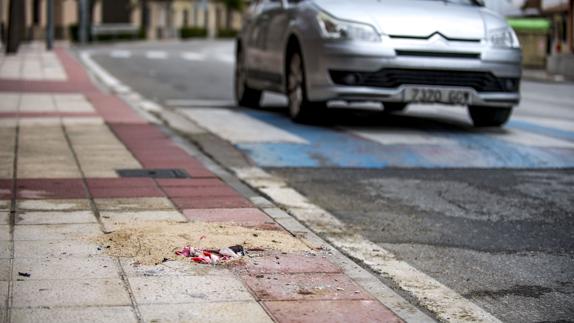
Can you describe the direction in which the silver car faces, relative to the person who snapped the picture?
facing the viewer and to the right of the viewer

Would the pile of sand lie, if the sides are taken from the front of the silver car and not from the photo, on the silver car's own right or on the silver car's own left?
on the silver car's own right
